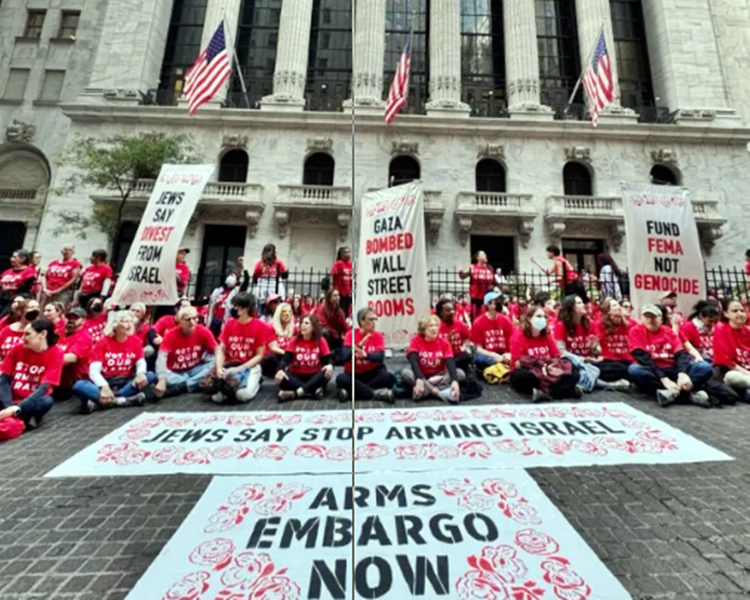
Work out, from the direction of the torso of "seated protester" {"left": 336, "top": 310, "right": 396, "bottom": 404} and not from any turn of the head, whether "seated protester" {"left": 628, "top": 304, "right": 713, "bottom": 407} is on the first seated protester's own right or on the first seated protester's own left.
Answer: on the first seated protester's own left

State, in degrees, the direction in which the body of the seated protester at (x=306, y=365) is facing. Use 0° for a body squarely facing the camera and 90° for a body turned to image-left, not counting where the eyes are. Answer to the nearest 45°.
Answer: approximately 0°
